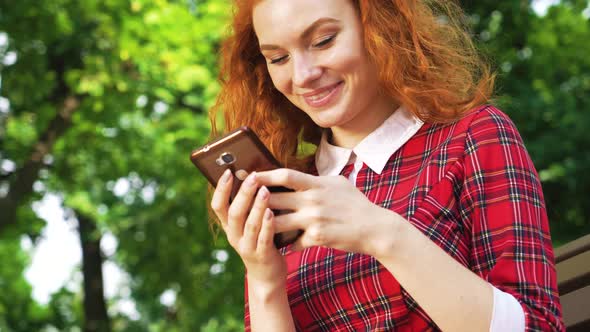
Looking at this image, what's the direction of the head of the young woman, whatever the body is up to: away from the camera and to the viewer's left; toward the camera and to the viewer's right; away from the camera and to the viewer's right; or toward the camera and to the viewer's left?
toward the camera and to the viewer's left

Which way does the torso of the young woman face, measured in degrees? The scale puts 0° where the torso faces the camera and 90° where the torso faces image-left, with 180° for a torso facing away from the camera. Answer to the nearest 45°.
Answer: approximately 45°
